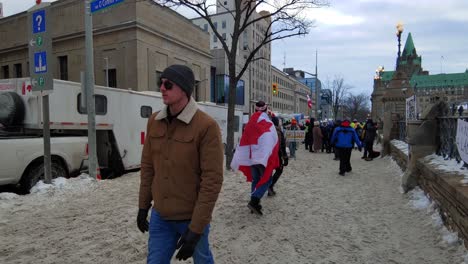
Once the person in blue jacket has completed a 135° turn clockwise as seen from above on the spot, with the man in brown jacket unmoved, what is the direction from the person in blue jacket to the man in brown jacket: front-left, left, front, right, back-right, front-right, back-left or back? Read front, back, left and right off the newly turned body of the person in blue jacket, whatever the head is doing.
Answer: front-right

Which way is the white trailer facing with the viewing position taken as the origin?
facing the viewer and to the left of the viewer

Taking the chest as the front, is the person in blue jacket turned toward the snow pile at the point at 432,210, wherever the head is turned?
no

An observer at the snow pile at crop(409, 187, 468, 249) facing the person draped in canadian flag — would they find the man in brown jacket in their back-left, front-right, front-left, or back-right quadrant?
front-left

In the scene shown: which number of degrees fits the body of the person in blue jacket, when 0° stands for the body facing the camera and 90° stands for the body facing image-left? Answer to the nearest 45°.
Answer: approximately 180°

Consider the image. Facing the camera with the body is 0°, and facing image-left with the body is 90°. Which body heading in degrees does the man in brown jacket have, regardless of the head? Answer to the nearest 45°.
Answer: approximately 45°

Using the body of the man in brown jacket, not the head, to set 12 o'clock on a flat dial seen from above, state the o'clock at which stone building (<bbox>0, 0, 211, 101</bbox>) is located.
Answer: The stone building is roughly at 4 o'clock from the man in brown jacket.

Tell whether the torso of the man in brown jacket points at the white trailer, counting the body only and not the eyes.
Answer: no

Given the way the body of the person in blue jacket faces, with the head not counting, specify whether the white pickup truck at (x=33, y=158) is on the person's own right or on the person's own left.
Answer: on the person's own left

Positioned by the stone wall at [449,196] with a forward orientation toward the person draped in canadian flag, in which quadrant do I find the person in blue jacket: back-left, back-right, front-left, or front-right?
front-right

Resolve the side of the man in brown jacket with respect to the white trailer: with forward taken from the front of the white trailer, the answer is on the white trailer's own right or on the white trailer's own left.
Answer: on the white trailer's own left

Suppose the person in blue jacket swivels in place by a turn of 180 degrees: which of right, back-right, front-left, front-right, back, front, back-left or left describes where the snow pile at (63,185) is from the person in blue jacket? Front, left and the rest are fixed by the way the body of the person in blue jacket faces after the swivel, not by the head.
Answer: front-right

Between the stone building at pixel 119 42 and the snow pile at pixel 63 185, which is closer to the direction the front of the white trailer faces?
the snow pile

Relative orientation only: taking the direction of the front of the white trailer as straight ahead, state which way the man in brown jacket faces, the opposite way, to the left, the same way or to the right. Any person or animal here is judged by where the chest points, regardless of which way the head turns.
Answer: the same way

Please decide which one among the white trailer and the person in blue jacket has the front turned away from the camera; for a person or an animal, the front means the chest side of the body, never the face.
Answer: the person in blue jacket
